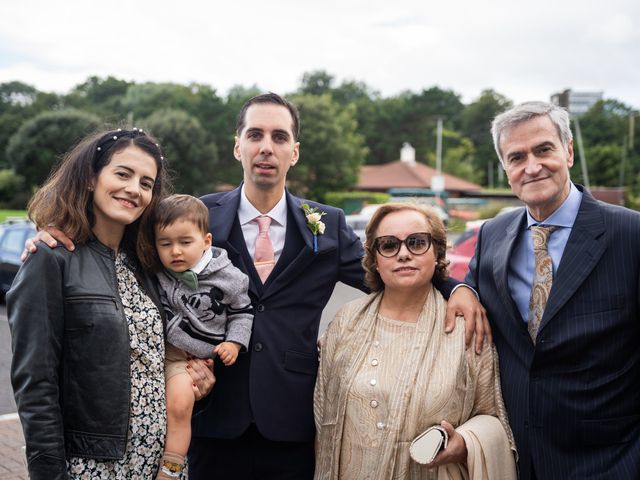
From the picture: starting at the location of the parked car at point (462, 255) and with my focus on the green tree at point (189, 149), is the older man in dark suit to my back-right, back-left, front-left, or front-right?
back-left

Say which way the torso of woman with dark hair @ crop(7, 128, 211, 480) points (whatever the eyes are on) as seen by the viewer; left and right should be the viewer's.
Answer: facing the viewer and to the right of the viewer

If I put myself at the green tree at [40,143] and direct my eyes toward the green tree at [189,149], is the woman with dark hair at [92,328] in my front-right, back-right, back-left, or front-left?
front-right

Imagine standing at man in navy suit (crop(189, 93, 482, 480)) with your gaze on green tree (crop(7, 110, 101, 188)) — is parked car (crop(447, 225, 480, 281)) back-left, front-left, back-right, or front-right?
front-right

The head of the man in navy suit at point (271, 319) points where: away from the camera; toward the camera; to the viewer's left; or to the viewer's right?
toward the camera

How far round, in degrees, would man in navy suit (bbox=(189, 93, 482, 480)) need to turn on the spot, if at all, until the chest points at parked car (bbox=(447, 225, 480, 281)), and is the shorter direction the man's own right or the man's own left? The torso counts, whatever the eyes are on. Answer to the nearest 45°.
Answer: approximately 180°

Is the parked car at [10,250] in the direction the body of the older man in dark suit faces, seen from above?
no

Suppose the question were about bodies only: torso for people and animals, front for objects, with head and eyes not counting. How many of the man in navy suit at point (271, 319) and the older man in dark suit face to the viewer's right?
0

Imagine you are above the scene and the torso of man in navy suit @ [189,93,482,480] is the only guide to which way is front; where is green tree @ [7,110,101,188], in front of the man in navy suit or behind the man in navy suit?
behind

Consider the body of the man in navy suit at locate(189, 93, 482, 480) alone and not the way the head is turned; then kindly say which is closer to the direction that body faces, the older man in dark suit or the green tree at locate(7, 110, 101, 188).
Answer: the older man in dark suit

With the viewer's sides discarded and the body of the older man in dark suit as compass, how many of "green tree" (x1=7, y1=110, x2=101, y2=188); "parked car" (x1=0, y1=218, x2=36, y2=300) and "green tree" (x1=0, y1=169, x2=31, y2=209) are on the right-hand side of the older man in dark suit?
3

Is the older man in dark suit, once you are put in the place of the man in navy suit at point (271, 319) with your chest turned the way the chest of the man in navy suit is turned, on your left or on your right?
on your left

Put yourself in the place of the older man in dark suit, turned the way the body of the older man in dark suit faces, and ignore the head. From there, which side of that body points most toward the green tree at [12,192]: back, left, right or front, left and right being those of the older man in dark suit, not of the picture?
right

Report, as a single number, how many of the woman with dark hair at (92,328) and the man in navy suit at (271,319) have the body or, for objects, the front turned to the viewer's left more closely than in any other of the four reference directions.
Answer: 0

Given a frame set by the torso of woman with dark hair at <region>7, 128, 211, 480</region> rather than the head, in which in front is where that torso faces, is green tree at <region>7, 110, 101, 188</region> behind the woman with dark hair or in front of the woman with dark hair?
behind
